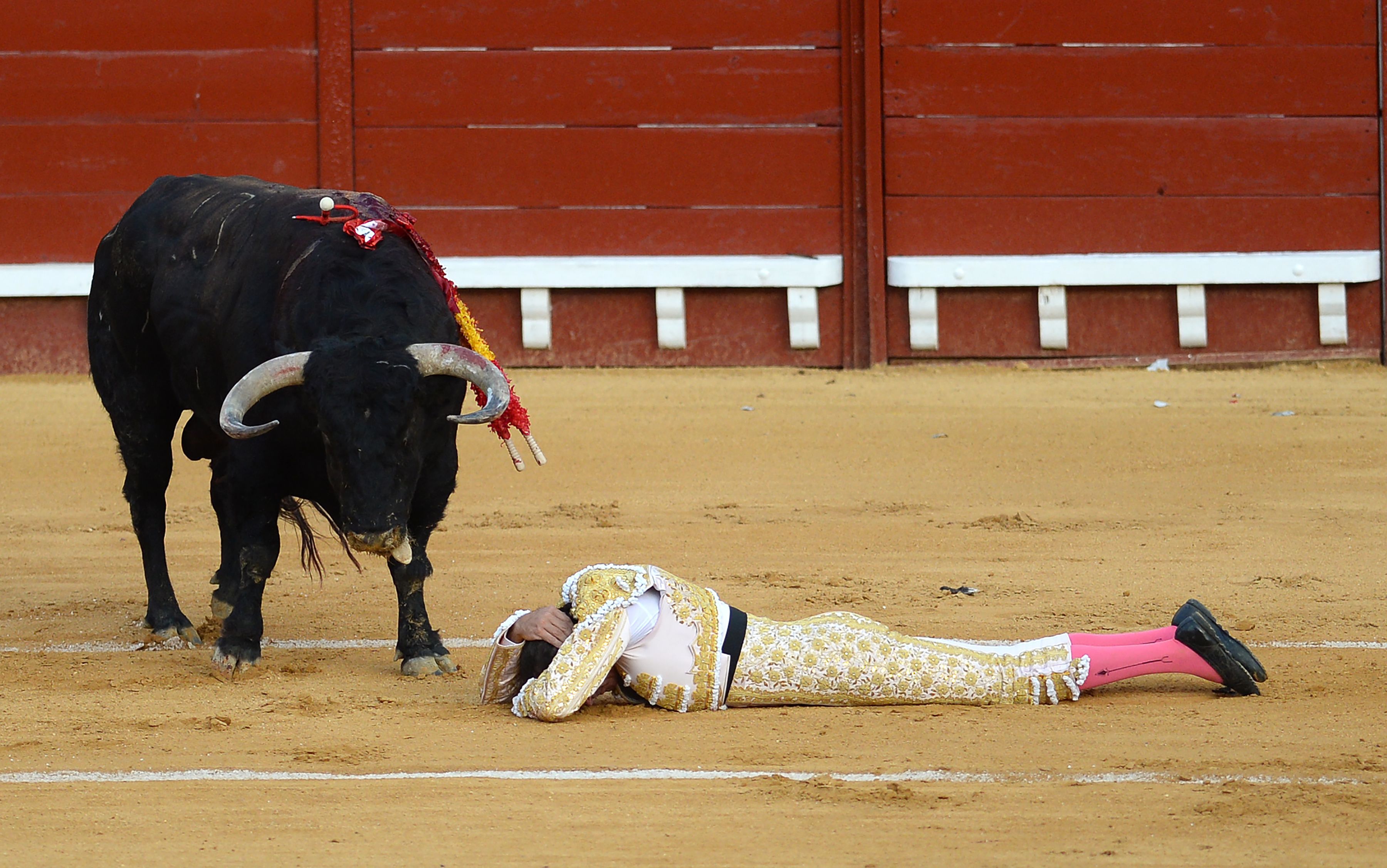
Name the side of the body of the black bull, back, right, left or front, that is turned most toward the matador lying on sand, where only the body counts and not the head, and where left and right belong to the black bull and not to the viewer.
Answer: front

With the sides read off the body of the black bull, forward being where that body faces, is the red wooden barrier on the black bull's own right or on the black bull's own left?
on the black bull's own left

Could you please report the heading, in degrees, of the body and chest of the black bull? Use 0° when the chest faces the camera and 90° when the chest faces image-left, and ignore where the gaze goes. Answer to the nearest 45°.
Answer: approximately 315°

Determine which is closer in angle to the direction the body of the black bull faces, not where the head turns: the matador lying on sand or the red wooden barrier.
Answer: the matador lying on sand

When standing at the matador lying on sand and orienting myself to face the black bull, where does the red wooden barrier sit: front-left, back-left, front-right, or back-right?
front-right
